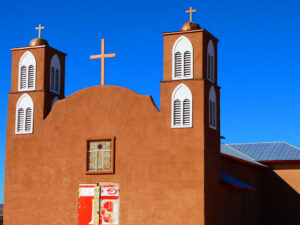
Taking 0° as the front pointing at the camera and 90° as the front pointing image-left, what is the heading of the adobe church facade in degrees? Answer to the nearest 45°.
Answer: approximately 45°
